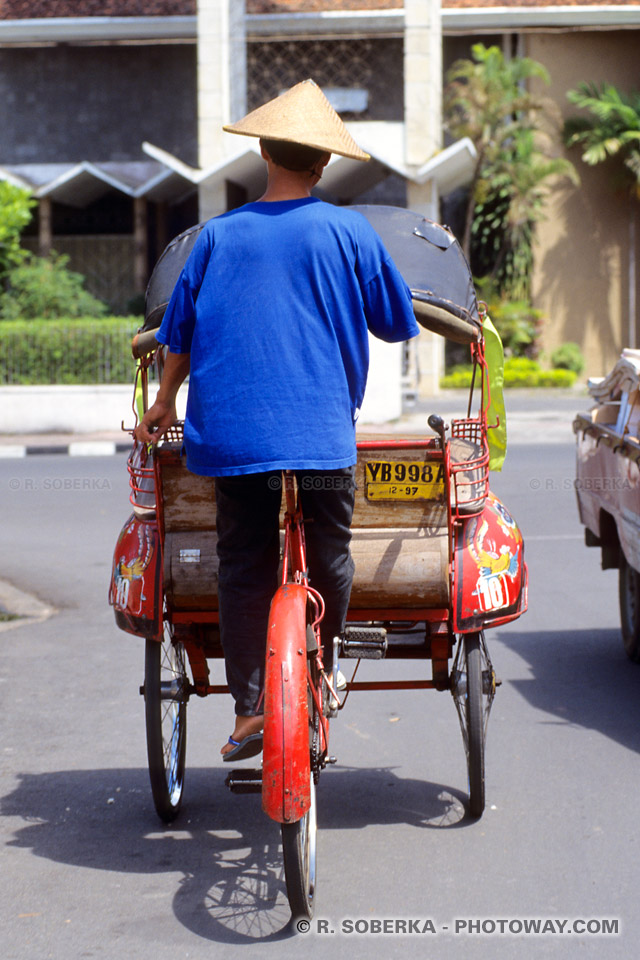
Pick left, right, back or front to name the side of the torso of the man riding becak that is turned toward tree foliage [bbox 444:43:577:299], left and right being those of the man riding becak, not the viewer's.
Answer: front

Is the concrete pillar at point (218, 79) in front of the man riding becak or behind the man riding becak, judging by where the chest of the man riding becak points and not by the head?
in front

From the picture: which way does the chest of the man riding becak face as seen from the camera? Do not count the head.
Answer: away from the camera

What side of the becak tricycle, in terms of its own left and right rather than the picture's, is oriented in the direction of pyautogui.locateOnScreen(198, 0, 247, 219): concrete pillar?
front

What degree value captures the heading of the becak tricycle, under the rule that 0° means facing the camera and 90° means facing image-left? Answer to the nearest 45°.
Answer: approximately 180°

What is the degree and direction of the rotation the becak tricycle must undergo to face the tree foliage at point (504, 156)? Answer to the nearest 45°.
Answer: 0° — it already faces it

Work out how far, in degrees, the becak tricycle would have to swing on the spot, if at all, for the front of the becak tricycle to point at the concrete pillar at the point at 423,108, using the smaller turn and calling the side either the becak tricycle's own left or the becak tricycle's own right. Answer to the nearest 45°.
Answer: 0° — it already faces it

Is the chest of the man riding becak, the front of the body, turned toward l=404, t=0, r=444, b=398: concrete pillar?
yes

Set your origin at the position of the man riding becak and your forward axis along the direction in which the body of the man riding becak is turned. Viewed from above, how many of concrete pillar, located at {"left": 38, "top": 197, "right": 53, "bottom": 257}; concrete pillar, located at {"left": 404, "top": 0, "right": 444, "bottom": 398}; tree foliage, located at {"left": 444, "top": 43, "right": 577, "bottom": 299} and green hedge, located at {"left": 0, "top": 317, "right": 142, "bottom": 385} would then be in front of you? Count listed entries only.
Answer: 4

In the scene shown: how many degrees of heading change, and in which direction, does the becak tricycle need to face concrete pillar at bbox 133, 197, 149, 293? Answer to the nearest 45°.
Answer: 0° — it already faces it
